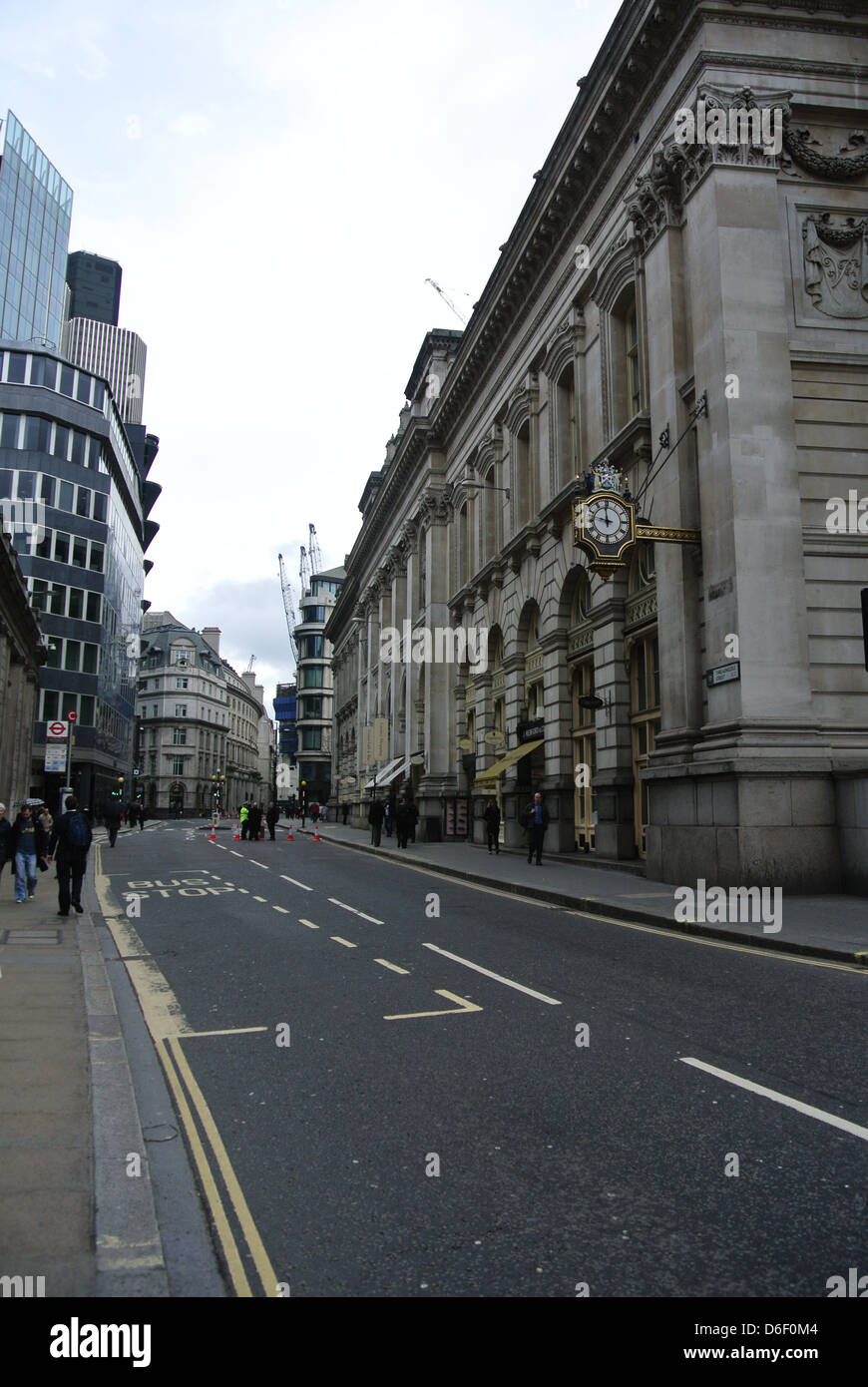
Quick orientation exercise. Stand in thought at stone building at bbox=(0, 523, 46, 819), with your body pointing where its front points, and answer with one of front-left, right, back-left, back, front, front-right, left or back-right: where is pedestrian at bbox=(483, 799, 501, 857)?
front-right

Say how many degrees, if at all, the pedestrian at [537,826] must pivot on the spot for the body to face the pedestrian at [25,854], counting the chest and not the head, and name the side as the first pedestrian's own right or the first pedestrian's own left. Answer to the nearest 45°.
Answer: approximately 45° to the first pedestrian's own right

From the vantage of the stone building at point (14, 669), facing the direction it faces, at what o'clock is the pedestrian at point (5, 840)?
The pedestrian is roughly at 3 o'clock from the stone building.

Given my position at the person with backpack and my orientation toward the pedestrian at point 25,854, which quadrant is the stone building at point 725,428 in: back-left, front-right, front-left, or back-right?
back-right

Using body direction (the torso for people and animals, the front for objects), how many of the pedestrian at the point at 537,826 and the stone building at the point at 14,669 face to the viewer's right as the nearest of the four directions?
1

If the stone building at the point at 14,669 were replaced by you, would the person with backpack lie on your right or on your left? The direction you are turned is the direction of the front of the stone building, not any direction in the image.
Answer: on your right

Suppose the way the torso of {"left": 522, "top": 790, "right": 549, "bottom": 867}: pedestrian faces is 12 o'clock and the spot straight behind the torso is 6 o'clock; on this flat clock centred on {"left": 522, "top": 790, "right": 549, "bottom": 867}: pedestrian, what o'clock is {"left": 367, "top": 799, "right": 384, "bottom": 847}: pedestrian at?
{"left": 367, "top": 799, "right": 384, "bottom": 847}: pedestrian is roughly at 5 o'clock from {"left": 522, "top": 790, "right": 549, "bottom": 867}: pedestrian.

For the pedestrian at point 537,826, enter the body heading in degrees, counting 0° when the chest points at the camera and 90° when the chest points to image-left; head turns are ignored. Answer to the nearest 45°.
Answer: approximately 0°

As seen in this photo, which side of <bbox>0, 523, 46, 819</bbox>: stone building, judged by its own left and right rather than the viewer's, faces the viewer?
right

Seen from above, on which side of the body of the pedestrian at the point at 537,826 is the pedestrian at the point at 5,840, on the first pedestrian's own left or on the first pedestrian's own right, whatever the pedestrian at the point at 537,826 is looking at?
on the first pedestrian's own right
